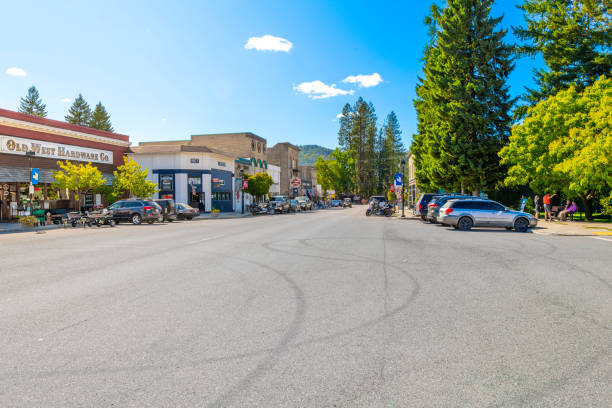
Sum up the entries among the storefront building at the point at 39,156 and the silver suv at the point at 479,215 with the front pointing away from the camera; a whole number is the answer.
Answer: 0

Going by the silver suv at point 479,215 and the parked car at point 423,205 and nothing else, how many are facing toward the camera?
0

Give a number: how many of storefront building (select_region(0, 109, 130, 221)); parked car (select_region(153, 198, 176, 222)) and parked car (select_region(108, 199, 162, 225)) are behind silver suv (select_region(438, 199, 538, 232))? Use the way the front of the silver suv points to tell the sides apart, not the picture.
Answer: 3

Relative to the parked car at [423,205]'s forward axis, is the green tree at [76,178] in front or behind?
behind

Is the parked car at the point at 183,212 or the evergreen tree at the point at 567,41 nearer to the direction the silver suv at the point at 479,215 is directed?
the evergreen tree

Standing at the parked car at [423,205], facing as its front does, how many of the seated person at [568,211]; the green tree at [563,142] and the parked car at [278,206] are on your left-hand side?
1

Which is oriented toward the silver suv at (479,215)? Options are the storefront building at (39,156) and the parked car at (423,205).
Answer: the storefront building

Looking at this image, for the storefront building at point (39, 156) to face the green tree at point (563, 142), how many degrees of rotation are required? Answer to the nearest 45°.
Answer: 0° — it already faces it

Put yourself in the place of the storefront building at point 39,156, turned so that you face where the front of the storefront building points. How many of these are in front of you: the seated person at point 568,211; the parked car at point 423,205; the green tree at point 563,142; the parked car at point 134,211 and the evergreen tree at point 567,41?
5

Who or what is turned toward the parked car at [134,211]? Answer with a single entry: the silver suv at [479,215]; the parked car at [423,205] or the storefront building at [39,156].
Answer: the storefront building

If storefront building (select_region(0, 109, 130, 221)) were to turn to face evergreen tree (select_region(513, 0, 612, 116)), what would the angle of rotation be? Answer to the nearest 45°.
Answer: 0° — it already faces it

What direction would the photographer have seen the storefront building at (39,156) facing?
facing the viewer and to the right of the viewer
